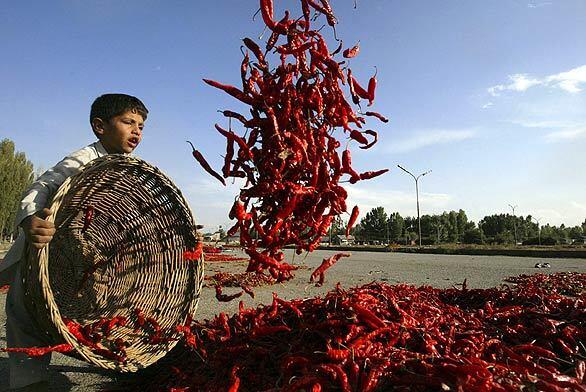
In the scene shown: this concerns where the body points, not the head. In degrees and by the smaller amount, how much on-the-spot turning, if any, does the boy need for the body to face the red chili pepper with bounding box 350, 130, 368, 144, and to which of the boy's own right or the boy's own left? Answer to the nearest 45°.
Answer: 0° — they already face it

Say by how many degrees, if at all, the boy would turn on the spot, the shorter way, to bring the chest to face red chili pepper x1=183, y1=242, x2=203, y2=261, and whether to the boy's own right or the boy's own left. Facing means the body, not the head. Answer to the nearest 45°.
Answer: approximately 45° to the boy's own left

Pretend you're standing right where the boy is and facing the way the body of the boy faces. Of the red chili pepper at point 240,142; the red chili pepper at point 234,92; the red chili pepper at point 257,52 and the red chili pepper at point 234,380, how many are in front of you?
4

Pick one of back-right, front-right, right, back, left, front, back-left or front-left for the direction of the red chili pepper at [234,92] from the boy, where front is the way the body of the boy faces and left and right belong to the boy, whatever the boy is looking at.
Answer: front

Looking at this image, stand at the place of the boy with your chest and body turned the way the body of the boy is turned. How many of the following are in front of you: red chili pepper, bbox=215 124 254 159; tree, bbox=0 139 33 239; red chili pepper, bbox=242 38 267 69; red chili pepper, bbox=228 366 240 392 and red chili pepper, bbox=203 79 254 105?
4

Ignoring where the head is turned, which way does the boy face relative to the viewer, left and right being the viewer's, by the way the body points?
facing the viewer and to the right of the viewer

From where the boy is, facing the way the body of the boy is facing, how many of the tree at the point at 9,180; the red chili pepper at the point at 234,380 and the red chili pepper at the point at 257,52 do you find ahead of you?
2

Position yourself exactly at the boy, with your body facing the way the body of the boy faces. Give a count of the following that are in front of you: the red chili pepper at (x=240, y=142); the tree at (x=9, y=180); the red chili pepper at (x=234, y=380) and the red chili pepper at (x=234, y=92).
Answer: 3

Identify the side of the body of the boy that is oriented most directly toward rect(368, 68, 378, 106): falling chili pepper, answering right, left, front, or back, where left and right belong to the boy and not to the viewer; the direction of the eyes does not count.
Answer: front

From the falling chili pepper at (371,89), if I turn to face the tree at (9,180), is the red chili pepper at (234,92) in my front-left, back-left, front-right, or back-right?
front-left

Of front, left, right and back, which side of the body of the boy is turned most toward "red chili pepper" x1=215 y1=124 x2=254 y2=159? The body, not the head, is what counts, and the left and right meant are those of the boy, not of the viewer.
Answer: front

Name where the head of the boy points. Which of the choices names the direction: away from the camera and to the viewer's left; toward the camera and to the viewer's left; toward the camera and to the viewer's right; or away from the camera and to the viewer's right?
toward the camera and to the viewer's right

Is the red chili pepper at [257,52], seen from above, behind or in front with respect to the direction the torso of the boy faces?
in front
